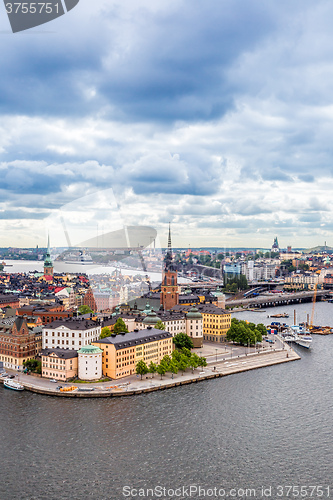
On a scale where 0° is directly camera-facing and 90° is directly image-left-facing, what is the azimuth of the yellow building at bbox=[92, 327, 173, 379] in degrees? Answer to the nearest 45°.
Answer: approximately 315°

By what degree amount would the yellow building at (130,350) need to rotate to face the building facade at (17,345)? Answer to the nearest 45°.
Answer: approximately 135° to its right

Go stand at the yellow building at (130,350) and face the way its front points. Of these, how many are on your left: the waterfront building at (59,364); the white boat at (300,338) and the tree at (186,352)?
2

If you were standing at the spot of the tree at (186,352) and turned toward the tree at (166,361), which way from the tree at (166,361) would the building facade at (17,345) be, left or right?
right

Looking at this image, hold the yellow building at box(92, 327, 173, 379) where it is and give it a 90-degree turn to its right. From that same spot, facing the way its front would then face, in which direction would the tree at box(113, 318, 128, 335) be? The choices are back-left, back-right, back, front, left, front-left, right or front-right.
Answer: back-right

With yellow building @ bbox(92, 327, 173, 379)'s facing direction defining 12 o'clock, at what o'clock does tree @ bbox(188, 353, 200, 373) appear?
The tree is roughly at 10 o'clock from the yellow building.

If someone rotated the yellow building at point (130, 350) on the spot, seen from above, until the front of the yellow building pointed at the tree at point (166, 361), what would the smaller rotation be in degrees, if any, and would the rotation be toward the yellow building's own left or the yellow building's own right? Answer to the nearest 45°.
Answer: approximately 45° to the yellow building's own left

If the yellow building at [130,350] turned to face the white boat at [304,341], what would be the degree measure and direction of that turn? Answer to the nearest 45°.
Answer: approximately 90° to its left

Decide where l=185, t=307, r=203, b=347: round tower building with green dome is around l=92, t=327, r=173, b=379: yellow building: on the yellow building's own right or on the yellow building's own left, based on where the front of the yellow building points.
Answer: on the yellow building's own left

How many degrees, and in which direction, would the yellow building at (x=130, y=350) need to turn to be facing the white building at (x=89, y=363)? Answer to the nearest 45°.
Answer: approximately 90° to its right

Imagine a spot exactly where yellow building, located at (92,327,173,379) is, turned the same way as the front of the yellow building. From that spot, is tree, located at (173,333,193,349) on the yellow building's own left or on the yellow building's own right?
on the yellow building's own left

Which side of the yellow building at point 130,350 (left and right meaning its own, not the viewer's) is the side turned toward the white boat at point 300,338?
left

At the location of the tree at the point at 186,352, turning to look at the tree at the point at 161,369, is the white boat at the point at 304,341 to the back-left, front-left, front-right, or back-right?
back-left
